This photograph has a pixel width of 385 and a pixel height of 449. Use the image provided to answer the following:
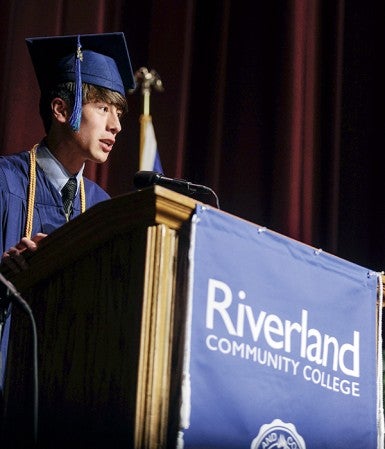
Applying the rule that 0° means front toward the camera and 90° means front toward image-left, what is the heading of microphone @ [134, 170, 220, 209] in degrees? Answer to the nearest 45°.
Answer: approximately 90°

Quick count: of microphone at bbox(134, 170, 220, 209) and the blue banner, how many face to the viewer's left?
1

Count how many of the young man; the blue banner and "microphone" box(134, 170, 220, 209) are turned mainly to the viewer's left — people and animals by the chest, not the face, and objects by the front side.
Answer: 1

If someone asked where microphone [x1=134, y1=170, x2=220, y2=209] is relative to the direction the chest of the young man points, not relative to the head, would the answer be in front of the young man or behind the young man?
in front

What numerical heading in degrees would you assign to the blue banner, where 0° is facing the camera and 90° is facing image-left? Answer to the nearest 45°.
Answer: approximately 315°

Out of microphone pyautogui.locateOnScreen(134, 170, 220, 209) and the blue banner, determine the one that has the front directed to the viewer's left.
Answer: the microphone

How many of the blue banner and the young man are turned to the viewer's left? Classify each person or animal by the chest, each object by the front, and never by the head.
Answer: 0

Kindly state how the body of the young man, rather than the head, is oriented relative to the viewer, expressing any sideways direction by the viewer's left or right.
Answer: facing the viewer and to the right of the viewer

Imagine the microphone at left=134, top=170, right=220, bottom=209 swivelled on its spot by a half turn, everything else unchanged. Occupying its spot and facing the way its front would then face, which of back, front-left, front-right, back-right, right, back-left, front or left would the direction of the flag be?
left

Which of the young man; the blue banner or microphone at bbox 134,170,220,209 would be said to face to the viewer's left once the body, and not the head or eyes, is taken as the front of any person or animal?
the microphone
